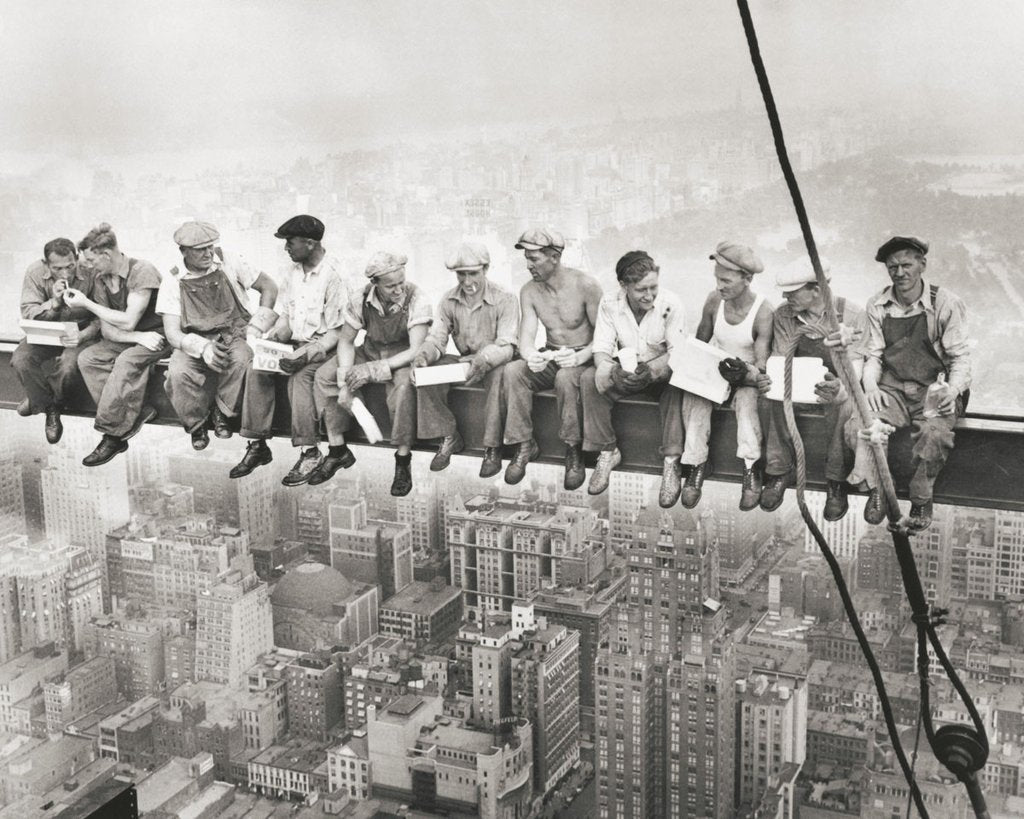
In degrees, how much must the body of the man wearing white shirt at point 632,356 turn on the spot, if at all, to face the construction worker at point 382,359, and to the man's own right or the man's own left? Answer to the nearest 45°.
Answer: approximately 90° to the man's own right

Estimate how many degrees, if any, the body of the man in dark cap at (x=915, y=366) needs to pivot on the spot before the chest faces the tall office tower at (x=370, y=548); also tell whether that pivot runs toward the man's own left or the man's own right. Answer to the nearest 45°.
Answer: approximately 135° to the man's own right

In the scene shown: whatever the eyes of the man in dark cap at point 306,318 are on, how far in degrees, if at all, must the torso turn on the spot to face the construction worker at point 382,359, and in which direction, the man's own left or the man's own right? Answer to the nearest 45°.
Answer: approximately 90° to the man's own left

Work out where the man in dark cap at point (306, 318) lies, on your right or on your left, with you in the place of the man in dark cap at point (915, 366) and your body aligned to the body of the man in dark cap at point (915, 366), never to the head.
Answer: on your right

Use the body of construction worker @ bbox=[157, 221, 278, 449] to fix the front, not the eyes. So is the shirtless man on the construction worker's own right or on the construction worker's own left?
on the construction worker's own left
